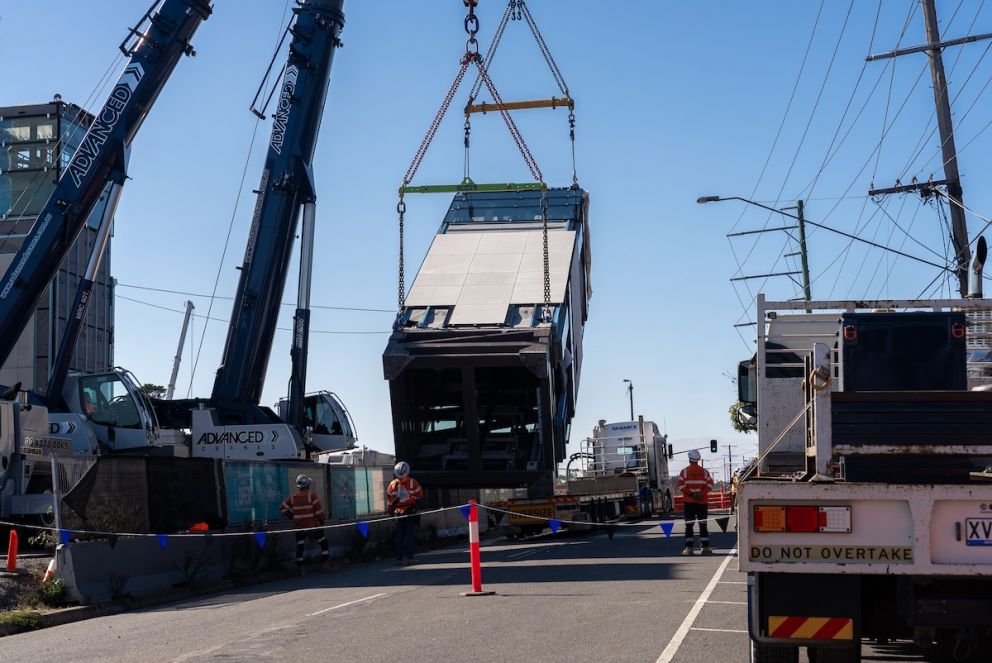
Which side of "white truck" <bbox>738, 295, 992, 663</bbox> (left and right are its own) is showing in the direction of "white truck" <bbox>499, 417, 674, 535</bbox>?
front

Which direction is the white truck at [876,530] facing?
away from the camera

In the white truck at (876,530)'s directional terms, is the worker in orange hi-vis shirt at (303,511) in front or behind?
in front
